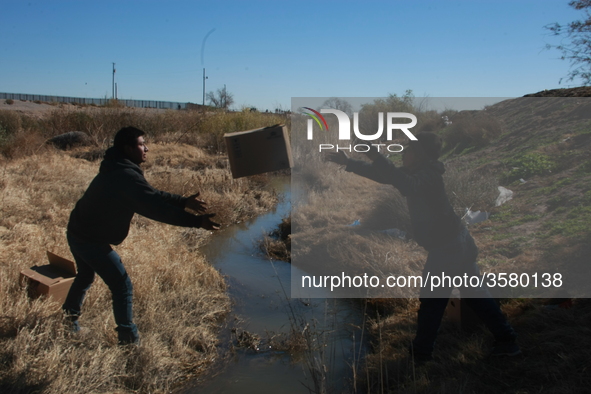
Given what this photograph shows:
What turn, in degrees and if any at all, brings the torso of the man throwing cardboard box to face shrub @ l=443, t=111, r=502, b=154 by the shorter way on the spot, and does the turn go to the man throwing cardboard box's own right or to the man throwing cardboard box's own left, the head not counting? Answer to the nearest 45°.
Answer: approximately 45° to the man throwing cardboard box's own left

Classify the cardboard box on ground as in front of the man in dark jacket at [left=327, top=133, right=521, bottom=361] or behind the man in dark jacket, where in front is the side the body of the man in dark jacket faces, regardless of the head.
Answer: in front

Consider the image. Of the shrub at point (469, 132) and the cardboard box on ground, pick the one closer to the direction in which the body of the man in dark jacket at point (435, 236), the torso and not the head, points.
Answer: the cardboard box on ground

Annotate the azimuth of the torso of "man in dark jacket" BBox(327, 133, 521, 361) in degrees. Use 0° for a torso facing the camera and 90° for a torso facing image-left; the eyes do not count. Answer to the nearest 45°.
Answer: approximately 90°

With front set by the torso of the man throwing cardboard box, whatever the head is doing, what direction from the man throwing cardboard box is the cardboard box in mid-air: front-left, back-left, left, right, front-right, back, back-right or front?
front

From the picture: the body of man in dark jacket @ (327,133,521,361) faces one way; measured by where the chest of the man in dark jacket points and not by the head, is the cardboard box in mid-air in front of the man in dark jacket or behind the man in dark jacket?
in front

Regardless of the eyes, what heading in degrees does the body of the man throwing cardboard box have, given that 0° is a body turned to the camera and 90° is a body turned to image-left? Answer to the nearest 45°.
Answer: approximately 270°

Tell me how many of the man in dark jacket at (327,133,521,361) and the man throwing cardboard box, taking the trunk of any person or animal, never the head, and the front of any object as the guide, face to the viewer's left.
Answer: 1

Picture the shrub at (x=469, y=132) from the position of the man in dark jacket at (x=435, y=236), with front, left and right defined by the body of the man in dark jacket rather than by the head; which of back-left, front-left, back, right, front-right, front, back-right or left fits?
right
